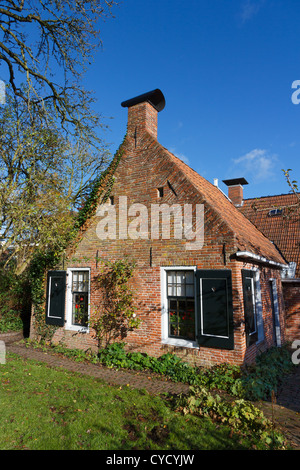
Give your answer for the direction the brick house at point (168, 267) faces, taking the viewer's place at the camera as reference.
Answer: facing the viewer and to the left of the viewer

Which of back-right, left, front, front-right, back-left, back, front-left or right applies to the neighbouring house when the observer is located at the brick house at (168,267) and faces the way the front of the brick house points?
back
